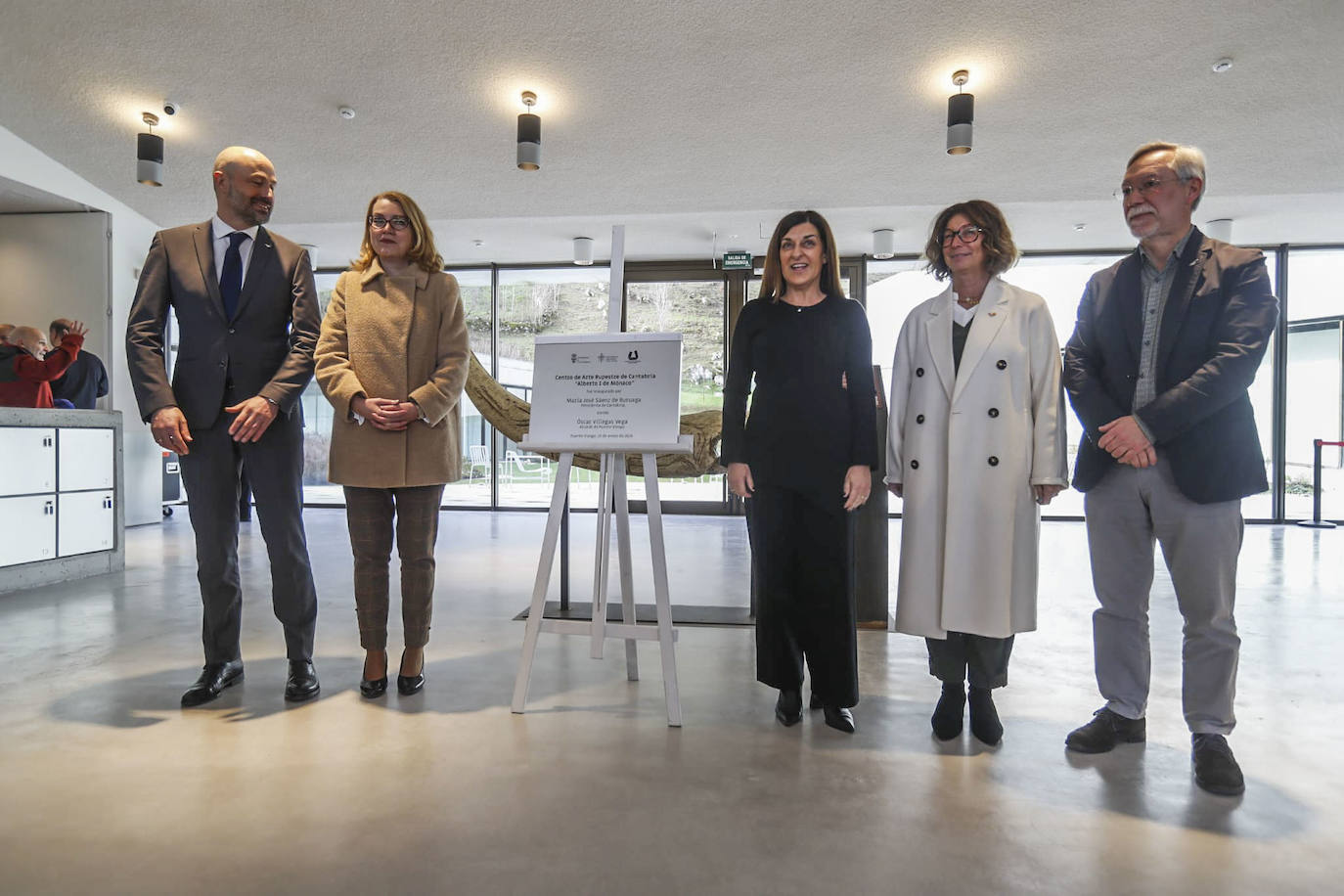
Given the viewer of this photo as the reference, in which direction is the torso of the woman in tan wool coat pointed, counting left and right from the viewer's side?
facing the viewer

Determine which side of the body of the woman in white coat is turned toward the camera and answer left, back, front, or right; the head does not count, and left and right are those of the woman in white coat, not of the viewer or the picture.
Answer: front

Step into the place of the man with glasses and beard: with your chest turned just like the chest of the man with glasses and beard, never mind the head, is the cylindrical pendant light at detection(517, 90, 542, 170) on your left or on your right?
on your right

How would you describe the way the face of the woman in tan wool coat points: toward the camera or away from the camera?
toward the camera

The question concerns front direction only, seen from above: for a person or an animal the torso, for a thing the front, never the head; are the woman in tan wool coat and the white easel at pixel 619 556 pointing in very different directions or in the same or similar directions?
same or similar directions

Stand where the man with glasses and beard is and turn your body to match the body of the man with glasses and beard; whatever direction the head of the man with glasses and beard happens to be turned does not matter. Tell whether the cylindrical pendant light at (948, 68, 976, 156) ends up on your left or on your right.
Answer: on your right

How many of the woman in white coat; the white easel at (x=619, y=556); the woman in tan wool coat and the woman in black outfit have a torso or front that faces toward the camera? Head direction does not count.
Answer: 4

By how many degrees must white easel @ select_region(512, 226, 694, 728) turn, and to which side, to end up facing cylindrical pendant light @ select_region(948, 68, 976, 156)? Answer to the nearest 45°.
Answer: approximately 135° to its left

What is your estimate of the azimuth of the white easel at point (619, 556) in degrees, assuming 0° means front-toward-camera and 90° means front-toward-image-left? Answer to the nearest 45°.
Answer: approximately 0°
